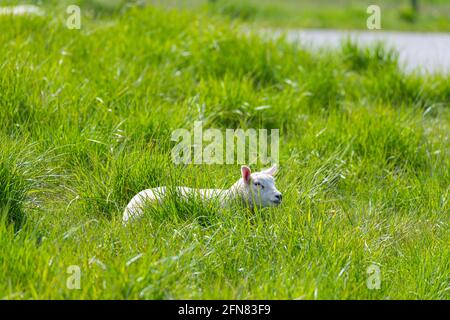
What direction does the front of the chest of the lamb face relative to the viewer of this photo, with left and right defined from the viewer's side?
facing to the right of the viewer
